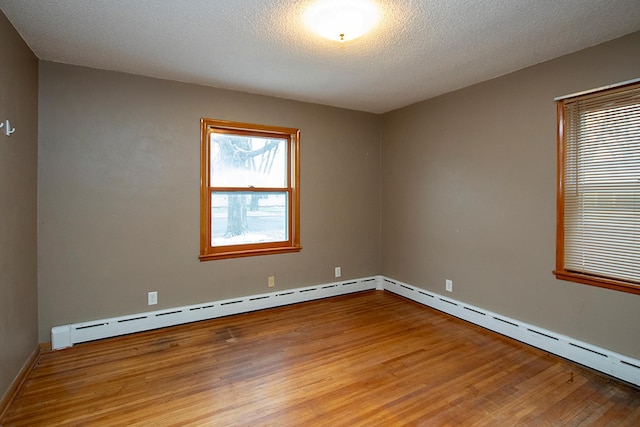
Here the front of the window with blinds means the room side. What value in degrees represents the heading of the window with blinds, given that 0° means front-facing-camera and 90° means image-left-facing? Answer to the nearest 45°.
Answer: approximately 45°
